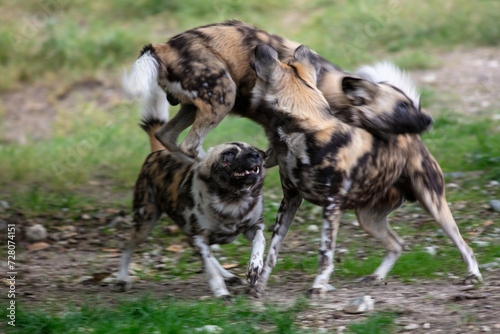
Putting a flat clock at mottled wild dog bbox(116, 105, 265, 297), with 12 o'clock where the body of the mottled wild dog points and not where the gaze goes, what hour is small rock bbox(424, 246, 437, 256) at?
The small rock is roughly at 10 o'clock from the mottled wild dog.

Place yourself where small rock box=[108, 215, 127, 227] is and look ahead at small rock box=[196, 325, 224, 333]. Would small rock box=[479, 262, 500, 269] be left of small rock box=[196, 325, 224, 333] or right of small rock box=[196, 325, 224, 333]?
left

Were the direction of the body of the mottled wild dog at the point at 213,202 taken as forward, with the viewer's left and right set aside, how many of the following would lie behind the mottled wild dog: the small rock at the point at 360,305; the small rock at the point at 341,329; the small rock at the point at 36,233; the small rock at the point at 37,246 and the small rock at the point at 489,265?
2

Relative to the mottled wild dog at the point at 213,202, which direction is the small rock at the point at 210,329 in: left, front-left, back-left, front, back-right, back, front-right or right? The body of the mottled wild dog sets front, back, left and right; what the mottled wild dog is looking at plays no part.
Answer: front-right

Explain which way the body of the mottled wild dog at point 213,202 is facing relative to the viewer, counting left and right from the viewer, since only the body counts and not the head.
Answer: facing the viewer and to the right of the viewer

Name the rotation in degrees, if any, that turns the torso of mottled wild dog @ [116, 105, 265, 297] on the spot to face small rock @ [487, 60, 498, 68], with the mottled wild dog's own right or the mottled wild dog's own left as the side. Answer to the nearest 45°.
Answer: approximately 90° to the mottled wild dog's own left

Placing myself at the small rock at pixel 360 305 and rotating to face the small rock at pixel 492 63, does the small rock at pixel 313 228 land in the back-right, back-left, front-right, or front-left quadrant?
front-left

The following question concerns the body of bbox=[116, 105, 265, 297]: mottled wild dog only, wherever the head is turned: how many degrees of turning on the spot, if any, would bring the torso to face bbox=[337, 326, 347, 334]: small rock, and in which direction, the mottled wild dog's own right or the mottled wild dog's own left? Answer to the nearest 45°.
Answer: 0° — it already faces it

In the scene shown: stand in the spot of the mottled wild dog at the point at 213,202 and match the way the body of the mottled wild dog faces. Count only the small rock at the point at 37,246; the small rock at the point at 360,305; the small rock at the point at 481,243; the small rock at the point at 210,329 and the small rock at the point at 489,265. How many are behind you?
1

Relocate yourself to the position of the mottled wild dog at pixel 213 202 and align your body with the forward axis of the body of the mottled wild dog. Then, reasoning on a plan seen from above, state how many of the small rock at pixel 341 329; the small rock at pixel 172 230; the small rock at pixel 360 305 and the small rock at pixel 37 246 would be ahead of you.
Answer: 2

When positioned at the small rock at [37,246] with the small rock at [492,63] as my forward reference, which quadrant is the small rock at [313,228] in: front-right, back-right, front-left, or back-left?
front-right

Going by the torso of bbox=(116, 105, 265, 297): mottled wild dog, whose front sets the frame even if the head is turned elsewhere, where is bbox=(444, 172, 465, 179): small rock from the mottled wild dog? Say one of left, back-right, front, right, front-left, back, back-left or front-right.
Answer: left

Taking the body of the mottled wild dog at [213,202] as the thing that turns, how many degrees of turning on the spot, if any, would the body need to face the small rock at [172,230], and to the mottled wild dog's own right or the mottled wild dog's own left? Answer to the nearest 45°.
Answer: approximately 135° to the mottled wild dog's own left

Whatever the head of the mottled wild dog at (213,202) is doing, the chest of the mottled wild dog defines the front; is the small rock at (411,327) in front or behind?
in front

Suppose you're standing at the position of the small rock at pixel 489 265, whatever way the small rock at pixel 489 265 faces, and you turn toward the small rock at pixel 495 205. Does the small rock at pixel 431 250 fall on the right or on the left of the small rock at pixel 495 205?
left
